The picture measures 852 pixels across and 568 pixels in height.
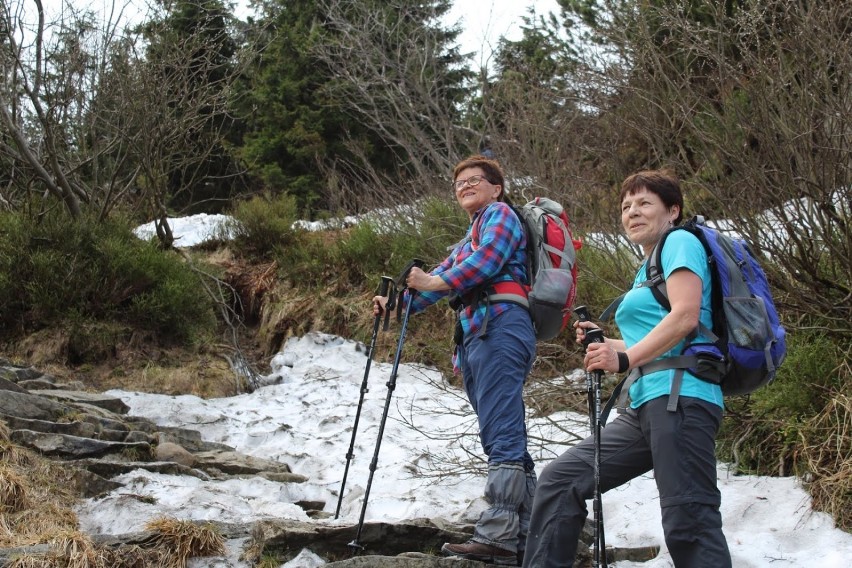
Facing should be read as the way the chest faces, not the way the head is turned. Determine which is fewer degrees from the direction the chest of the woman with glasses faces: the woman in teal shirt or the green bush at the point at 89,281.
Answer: the green bush

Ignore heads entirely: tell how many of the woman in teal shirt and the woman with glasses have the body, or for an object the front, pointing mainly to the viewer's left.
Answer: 2

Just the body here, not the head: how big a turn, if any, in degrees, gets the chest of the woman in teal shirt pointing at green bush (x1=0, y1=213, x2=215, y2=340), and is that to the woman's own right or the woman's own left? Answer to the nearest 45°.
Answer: approximately 45° to the woman's own right

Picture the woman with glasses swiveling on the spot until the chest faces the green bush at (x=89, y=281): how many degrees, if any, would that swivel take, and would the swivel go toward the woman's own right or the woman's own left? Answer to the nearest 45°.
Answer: approximately 45° to the woman's own right

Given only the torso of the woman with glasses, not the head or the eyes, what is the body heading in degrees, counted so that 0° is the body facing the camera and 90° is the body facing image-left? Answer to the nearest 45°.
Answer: approximately 90°

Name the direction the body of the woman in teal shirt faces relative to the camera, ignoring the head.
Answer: to the viewer's left

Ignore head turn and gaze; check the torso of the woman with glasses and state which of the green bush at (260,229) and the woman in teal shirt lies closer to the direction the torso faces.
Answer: the green bush

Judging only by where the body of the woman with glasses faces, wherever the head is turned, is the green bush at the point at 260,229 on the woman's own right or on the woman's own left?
on the woman's own right
